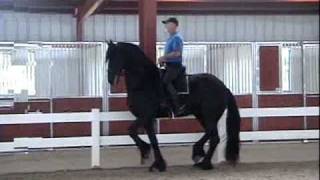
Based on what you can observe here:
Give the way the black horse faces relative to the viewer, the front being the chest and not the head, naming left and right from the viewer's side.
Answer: facing to the left of the viewer

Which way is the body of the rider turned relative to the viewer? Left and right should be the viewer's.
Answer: facing to the left of the viewer
